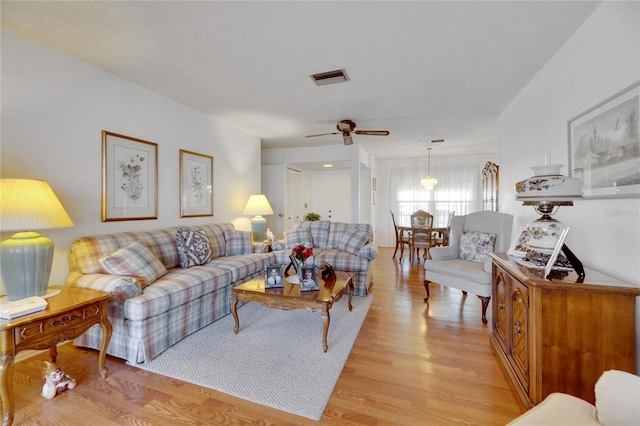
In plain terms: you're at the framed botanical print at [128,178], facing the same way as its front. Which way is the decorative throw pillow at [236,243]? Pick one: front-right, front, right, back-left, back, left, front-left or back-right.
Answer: front-left

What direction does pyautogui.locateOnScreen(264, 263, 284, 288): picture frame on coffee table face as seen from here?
toward the camera

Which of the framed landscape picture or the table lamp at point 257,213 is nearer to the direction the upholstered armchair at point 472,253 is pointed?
the table lamp

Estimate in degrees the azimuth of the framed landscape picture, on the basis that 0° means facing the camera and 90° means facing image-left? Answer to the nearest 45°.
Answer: approximately 45°

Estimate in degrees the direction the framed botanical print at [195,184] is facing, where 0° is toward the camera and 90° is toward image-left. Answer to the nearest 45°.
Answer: approximately 315°

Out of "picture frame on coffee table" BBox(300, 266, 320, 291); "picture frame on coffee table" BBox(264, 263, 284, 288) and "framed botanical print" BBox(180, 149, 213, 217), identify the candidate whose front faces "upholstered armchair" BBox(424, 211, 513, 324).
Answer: the framed botanical print

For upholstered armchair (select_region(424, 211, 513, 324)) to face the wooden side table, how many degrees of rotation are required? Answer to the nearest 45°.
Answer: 0° — it already faces it

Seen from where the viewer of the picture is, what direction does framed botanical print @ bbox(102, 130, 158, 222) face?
facing the viewer and to the right of the viewer

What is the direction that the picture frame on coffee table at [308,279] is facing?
toward the camera

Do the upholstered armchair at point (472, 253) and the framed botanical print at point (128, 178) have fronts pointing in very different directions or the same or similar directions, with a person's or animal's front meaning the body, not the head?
very different directions

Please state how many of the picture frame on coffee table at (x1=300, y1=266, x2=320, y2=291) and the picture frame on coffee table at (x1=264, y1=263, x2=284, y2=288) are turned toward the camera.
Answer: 2

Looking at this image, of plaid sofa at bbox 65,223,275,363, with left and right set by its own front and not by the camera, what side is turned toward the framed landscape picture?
front

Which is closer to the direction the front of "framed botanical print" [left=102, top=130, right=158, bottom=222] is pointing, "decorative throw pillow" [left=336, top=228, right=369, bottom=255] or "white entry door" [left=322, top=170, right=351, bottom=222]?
the decorative throw pillow

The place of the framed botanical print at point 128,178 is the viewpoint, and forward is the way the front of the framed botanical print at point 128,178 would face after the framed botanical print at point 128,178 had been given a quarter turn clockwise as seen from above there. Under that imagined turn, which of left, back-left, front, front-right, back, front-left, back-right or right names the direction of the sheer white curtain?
back-left

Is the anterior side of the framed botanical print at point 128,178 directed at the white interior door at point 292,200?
no

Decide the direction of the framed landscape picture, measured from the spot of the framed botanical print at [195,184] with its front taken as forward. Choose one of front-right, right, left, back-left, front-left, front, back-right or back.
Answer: front

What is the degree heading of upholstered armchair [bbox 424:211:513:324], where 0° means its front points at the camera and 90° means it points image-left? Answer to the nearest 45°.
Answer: approximately 45°

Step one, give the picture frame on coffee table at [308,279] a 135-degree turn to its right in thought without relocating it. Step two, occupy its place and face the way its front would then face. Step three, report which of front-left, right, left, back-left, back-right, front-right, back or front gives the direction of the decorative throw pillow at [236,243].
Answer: front

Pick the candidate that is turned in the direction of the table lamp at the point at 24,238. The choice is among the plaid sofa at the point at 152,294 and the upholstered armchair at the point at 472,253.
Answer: the upholstered armchair

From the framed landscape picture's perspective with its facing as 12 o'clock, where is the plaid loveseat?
The plaid loveseat is roughly at 2 o'clock from the framed landscape picture.

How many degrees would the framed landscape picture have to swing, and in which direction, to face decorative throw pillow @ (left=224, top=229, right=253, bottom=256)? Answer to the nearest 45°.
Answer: approximately 45° to its right

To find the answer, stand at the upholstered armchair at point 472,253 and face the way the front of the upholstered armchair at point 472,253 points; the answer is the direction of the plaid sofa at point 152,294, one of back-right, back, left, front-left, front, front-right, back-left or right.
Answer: front
